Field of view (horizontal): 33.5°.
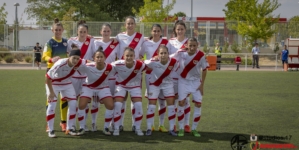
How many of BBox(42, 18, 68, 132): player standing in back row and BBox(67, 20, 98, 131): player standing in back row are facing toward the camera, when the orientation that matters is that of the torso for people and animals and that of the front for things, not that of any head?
2

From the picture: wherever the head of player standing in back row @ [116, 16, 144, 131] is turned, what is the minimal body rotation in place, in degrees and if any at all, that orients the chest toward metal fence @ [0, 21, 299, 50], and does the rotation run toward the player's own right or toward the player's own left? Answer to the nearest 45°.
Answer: approximately 180°

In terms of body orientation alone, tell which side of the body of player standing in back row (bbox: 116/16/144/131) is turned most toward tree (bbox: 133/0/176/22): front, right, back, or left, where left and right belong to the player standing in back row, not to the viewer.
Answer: back

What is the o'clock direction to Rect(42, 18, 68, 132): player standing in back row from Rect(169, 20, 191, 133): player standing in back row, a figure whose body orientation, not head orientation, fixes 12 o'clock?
Rect(42, 18, 68, 132): player standing in back row is roughly at 3 o'clock from Rect(169, 20, 191, 133): player standing in back row.

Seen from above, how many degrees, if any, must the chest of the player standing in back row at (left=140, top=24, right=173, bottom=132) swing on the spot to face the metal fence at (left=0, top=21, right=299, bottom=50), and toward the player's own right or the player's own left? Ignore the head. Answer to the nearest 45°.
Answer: approximately 180°

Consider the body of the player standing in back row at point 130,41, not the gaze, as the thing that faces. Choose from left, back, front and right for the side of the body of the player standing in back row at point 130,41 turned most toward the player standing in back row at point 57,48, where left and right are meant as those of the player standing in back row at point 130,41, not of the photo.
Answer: right

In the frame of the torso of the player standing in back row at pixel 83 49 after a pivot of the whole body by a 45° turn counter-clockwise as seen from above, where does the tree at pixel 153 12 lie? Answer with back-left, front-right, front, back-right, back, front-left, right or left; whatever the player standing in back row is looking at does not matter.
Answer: back-left
